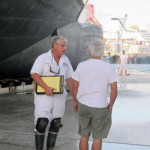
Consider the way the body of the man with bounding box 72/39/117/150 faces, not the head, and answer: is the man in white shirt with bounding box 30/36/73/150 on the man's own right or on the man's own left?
on the man's own left

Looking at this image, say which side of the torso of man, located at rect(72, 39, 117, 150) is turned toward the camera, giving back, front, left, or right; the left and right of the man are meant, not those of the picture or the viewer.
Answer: back
